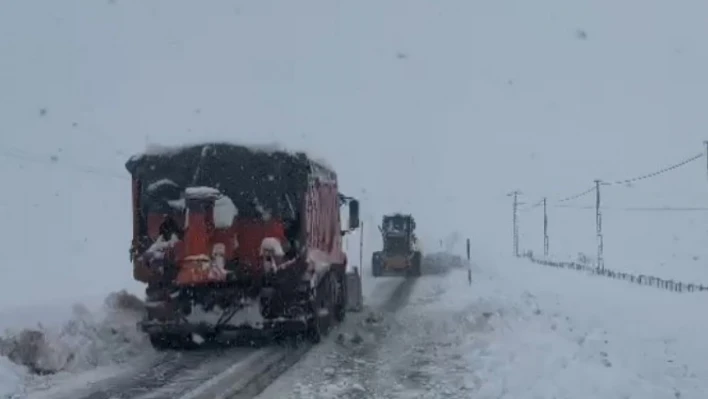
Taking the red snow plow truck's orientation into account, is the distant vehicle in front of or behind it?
in front

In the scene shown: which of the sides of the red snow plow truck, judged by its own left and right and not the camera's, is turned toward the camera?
back
